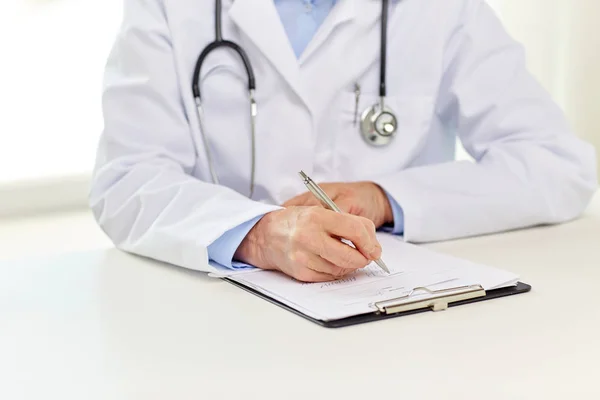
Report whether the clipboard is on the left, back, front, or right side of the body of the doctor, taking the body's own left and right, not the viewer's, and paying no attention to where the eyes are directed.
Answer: front

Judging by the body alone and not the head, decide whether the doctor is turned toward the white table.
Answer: yes

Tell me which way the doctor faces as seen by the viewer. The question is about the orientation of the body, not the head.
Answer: toward the camera
